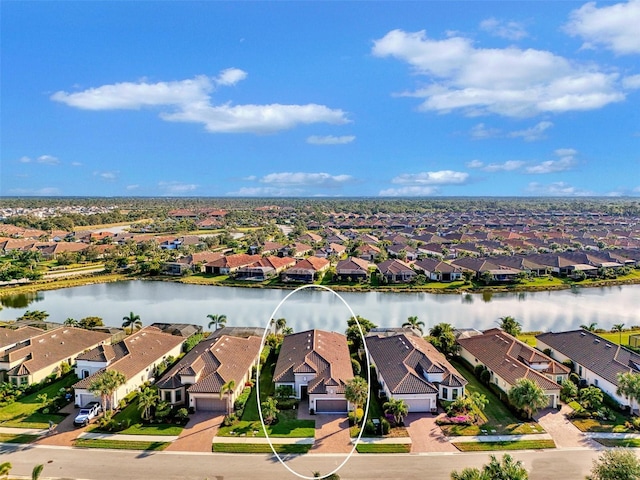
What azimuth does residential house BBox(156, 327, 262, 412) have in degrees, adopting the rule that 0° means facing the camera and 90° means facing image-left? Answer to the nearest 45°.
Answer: approximately 0°

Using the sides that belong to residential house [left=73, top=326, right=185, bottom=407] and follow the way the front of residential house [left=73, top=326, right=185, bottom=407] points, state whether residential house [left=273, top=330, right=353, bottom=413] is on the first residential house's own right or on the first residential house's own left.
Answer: on the first residential house's own left

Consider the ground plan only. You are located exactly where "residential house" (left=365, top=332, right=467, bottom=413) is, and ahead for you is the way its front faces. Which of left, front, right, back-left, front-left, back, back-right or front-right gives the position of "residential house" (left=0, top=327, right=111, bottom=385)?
right

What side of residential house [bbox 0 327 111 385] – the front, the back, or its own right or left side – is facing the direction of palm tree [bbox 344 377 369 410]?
left

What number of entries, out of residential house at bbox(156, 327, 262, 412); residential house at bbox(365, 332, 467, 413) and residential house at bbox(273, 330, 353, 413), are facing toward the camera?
3

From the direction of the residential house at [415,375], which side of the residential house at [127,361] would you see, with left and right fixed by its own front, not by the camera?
left

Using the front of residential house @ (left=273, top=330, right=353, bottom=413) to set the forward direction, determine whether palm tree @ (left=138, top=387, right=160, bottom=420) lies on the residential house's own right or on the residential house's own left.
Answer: on the residential house's own right

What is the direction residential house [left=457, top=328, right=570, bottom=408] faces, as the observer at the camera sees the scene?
facing the viewer and to the right of the viewer

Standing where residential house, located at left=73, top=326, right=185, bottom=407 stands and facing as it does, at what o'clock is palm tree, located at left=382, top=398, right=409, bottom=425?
The palm tree is roughly at 9 o'clock from the residential house.

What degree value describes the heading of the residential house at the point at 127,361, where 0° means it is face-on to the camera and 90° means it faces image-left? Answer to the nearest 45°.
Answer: approximately 45°

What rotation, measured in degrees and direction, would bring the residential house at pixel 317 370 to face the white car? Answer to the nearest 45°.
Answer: approximately 90° to its right
